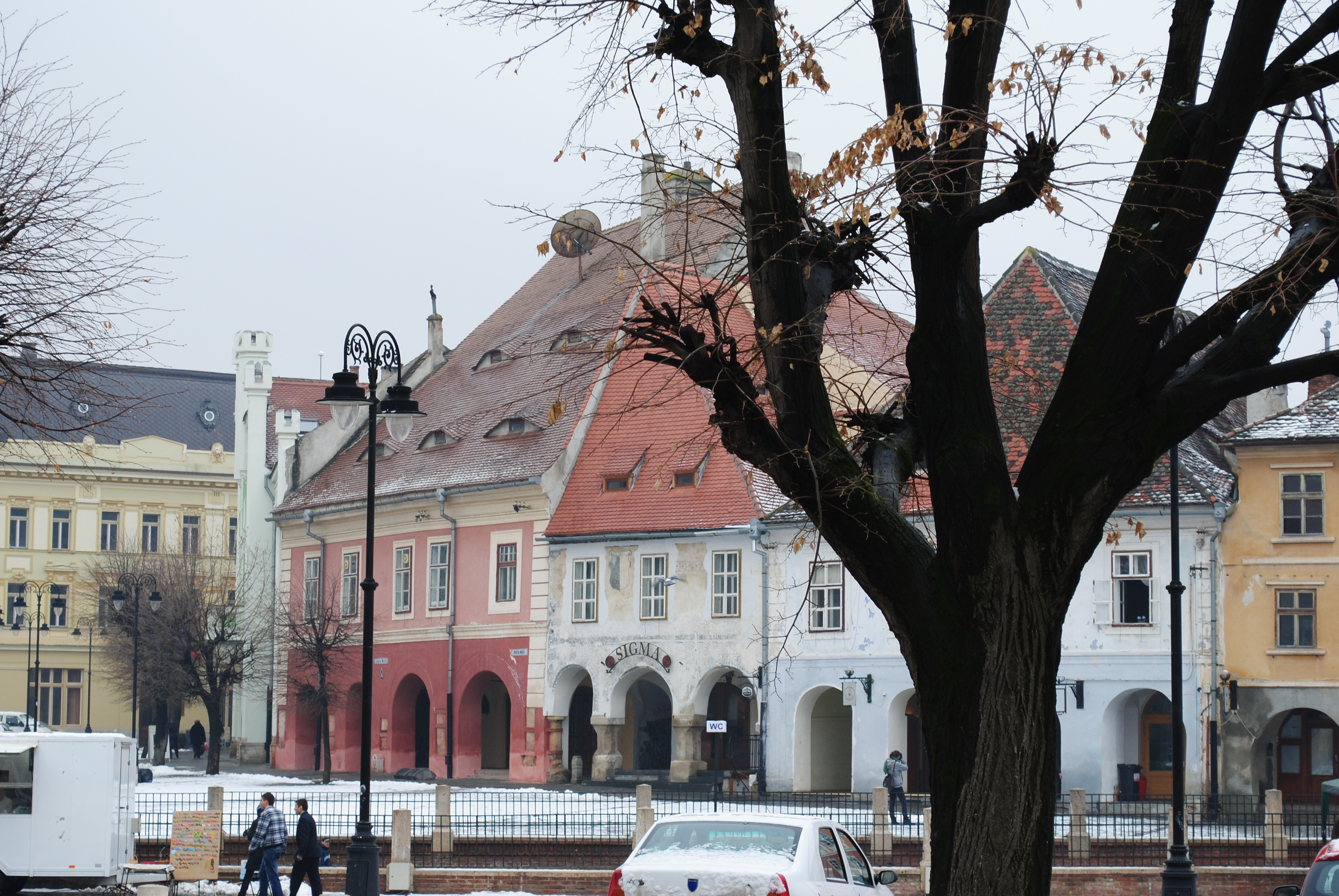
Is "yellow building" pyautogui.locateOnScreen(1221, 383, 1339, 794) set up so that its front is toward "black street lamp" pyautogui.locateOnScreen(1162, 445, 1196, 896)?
yes

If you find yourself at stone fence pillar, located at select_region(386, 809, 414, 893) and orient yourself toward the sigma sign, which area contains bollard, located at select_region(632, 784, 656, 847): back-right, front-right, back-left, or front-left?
front-right

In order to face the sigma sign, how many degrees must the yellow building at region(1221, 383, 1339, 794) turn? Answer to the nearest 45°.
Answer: approximately 90° to its right

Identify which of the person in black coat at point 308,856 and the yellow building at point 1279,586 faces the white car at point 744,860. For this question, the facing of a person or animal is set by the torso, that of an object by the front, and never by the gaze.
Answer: the yellow building

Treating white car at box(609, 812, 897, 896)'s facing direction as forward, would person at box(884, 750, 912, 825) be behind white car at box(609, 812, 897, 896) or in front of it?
in front

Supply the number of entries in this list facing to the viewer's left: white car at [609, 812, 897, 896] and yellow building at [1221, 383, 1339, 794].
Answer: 0

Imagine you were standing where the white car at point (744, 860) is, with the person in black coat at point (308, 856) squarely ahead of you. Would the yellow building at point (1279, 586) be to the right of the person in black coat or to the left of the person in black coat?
right

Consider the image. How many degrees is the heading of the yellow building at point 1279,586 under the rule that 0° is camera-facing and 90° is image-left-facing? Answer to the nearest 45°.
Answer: approximately 0°

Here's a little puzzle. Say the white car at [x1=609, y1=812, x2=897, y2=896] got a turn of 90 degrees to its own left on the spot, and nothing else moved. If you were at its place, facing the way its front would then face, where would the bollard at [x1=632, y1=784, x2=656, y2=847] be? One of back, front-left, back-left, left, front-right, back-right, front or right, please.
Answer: front-right

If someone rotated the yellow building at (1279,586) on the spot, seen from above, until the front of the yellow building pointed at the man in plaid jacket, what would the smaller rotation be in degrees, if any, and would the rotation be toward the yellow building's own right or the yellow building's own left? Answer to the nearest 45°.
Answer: approximately 45° to the yellow building's own right

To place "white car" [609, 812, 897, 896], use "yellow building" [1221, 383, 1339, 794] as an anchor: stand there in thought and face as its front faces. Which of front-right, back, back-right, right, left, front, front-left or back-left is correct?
front
